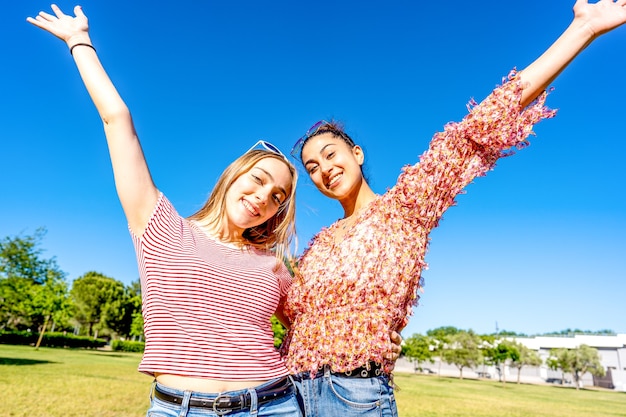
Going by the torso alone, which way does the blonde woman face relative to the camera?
toward the camera

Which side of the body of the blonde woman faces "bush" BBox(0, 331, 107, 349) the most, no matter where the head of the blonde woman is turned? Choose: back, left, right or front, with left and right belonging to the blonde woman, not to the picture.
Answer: back

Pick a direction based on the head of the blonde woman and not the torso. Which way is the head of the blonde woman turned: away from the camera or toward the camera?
toward the camera

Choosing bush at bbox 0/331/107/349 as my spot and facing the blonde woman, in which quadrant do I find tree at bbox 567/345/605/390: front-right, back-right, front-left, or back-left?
front-left

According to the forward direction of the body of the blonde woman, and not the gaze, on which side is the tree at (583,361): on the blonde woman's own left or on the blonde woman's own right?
on the blonde woman's own left

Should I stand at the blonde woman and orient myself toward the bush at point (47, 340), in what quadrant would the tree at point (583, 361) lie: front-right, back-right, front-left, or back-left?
front-right

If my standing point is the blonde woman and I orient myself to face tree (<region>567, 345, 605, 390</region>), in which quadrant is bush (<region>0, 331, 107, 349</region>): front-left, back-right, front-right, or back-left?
front-left
